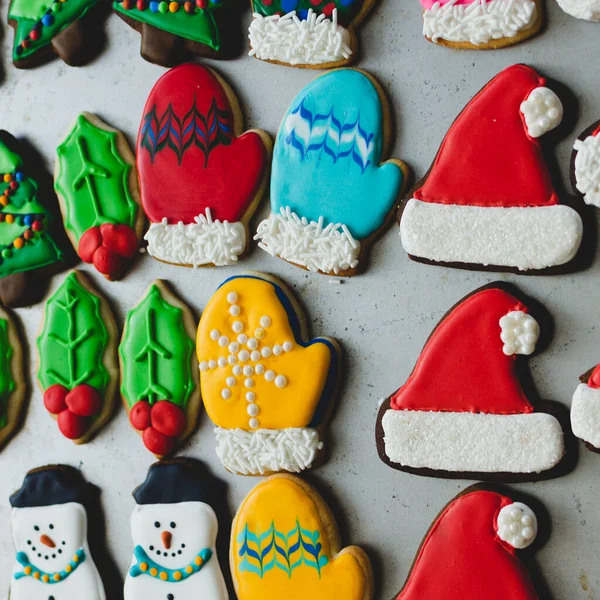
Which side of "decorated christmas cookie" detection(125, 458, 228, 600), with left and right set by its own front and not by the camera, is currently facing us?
front

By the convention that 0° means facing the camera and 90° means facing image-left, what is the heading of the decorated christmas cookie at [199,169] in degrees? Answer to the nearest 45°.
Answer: approximately 0°

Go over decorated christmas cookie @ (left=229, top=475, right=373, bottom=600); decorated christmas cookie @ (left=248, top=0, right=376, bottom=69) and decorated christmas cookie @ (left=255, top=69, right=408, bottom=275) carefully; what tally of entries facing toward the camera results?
3

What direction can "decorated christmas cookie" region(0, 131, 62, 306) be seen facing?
toward the camera
